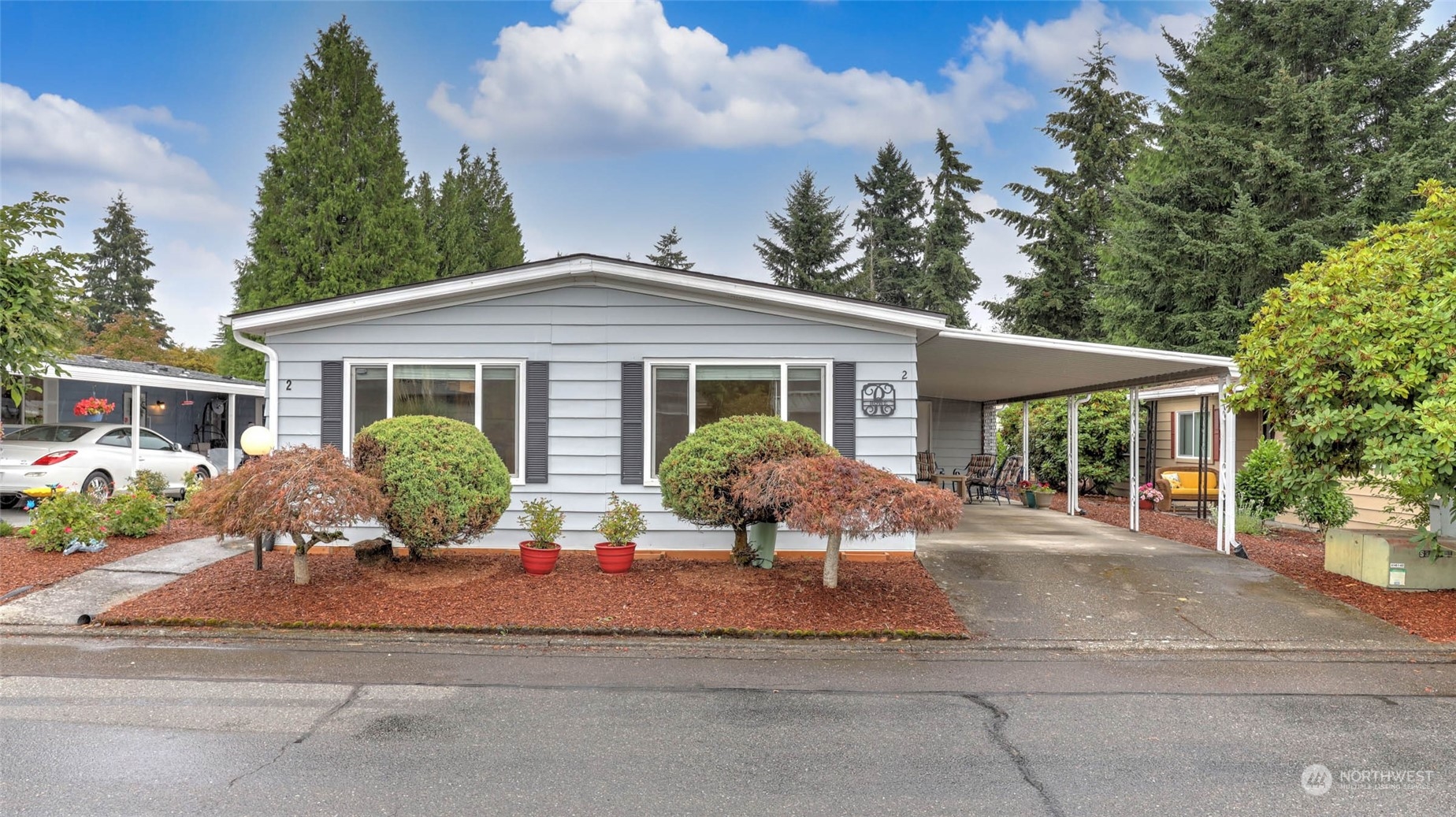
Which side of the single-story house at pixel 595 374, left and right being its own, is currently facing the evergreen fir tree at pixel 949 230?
back

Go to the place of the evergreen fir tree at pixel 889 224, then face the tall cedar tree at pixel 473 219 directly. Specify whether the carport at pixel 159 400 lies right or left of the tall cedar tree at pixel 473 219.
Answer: left

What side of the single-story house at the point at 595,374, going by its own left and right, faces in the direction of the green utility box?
left

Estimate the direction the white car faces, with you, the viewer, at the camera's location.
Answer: facing away from the viewer and to the right of the viewer

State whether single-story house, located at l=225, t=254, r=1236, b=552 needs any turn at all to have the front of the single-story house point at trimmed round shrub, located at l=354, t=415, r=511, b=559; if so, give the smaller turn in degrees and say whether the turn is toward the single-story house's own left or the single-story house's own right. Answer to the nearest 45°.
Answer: approximately 45° to the single-story house's own right

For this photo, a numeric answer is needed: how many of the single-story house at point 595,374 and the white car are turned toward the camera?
1

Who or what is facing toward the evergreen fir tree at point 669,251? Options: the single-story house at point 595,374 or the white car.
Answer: the white car

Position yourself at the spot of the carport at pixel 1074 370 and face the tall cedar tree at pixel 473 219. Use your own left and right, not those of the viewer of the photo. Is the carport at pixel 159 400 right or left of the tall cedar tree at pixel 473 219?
left

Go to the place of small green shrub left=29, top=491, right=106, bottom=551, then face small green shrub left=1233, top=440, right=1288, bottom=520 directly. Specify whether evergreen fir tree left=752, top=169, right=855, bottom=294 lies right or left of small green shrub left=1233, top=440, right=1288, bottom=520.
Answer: left

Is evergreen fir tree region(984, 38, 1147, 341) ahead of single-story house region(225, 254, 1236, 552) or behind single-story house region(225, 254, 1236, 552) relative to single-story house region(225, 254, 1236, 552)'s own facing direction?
behind

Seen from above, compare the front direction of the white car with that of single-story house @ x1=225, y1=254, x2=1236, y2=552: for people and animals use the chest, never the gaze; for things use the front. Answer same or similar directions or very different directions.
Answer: very different directions
